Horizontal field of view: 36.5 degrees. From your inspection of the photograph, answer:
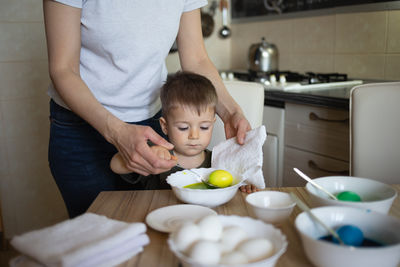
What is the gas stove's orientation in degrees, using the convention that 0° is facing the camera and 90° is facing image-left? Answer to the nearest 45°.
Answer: approximately 45°

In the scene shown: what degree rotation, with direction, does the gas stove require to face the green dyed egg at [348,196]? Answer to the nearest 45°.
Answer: approximately 45° to its left
